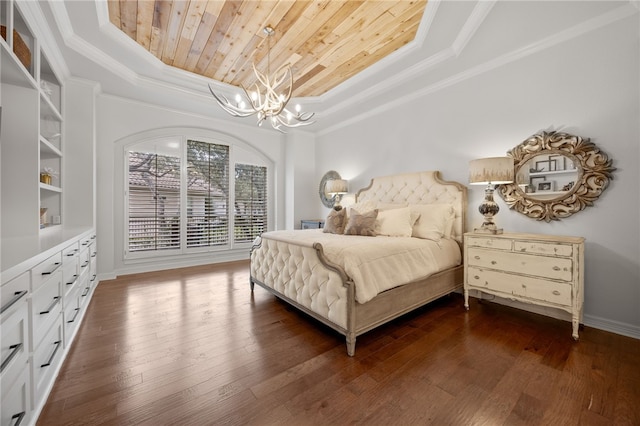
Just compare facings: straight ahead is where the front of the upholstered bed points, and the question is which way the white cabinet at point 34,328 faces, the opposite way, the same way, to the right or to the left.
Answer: the opposite way

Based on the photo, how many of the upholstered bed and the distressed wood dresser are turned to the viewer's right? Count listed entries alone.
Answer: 0

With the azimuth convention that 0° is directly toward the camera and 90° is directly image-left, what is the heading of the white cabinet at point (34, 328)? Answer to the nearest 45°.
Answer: approximately 270°

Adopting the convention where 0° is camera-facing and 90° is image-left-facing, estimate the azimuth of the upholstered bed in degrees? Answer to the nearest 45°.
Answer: approximately 45°

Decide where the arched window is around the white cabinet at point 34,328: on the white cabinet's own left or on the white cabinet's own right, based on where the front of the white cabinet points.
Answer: on the white cabinet's own left

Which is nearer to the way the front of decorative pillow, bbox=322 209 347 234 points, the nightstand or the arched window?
the arched window

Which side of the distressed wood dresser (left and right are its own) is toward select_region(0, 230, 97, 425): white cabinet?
front

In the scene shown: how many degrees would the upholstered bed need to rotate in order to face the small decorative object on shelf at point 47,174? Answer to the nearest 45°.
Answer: approximately 45° to its right

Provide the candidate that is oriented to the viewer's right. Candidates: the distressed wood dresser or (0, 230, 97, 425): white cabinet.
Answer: the white cabinet

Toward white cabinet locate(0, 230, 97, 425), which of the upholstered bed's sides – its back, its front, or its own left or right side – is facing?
front

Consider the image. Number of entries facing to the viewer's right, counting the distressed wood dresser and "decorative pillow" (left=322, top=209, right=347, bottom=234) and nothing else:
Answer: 0

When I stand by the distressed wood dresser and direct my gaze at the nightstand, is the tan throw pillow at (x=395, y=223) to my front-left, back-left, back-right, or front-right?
front-left

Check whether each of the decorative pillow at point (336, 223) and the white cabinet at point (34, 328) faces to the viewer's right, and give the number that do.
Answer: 1

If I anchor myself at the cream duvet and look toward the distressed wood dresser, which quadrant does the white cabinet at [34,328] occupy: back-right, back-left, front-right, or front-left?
back-right

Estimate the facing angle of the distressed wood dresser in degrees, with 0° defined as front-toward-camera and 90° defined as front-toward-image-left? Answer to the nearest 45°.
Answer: approximately 45°
